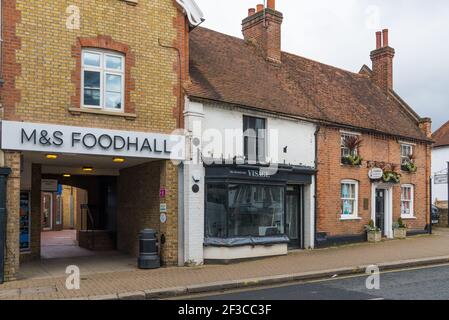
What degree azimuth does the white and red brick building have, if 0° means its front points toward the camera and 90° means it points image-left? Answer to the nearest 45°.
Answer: approximately 315°

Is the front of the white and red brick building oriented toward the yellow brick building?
no

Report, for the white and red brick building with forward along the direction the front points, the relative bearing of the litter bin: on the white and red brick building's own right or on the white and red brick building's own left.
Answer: on the white and red brick building's own right
